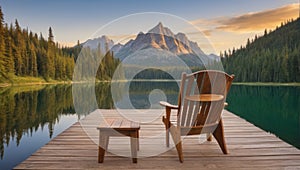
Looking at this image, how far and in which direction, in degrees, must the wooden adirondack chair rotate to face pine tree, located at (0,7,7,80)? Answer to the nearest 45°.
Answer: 0° — it already faces it

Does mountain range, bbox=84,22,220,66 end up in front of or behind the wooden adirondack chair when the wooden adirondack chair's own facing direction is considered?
in front

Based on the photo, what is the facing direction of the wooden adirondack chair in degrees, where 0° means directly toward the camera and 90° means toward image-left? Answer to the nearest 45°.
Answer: approximately 135°

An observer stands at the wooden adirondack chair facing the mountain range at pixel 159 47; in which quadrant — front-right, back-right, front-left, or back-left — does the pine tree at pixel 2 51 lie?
front-left
